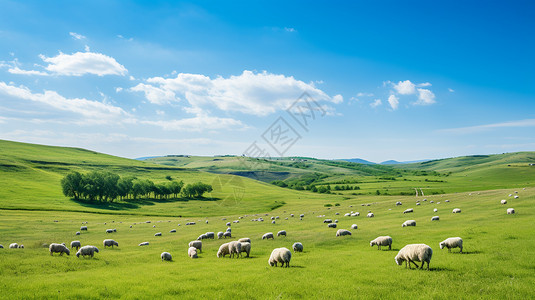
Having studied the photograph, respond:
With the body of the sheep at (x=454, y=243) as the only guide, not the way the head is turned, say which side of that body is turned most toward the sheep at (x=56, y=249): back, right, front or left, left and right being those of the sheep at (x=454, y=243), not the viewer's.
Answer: front

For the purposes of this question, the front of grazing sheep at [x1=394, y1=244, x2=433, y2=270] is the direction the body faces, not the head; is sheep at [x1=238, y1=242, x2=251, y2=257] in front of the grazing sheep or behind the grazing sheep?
in front

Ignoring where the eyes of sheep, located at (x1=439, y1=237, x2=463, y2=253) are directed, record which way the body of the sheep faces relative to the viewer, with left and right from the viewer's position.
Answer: facing to the left of the viewer

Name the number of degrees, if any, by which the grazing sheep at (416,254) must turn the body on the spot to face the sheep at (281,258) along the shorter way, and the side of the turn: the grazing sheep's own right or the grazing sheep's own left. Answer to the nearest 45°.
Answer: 0° — it already faces it

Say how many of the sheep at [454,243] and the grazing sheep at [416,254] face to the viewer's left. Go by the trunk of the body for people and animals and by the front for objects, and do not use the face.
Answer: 2

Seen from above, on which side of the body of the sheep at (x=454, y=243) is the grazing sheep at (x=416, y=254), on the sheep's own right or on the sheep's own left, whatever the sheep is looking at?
on the sheep's own left

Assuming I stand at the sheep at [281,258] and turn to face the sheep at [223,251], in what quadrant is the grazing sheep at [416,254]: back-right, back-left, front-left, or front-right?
back-right

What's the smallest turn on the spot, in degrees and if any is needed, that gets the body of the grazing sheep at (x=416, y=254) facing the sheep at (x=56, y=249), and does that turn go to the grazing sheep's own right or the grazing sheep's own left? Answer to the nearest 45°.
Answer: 0° — it already faces it

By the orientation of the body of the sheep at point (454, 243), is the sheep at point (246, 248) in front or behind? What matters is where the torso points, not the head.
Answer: in front

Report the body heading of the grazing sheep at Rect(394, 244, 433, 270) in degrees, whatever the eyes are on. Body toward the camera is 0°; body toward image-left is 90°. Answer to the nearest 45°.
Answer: approximately 90°
